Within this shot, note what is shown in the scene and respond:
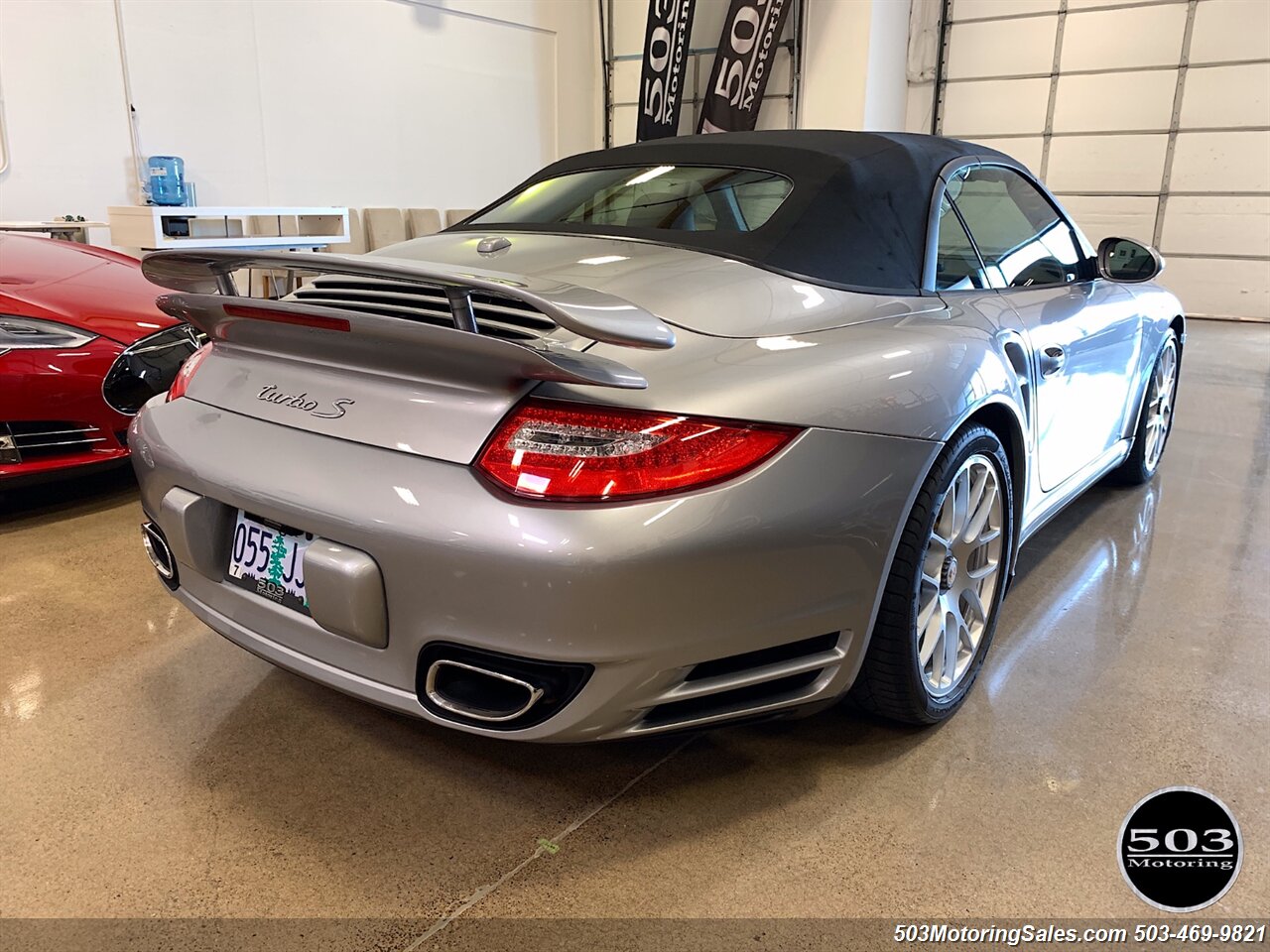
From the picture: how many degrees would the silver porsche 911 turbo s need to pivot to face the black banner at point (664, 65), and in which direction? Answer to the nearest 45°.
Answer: approximately 45° to its left

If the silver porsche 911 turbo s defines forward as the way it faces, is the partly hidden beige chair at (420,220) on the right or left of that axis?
on its left

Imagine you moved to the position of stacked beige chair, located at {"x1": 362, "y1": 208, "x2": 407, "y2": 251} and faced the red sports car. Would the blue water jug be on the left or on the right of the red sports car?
right

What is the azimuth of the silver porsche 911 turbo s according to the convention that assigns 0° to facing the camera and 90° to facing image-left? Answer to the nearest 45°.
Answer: approximately 225°

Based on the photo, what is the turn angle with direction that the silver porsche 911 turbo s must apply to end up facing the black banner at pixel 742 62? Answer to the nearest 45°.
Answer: approximately 45° to its left

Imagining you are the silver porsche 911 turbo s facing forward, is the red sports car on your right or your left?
on your left

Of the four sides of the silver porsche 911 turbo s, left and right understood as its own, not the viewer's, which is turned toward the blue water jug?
left

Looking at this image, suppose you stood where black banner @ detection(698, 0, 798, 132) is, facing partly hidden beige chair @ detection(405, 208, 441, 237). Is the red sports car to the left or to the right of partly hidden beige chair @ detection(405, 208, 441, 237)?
left

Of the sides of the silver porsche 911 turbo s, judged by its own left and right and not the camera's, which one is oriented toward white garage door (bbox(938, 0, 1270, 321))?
front

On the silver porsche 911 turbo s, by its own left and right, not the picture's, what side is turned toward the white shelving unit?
left
